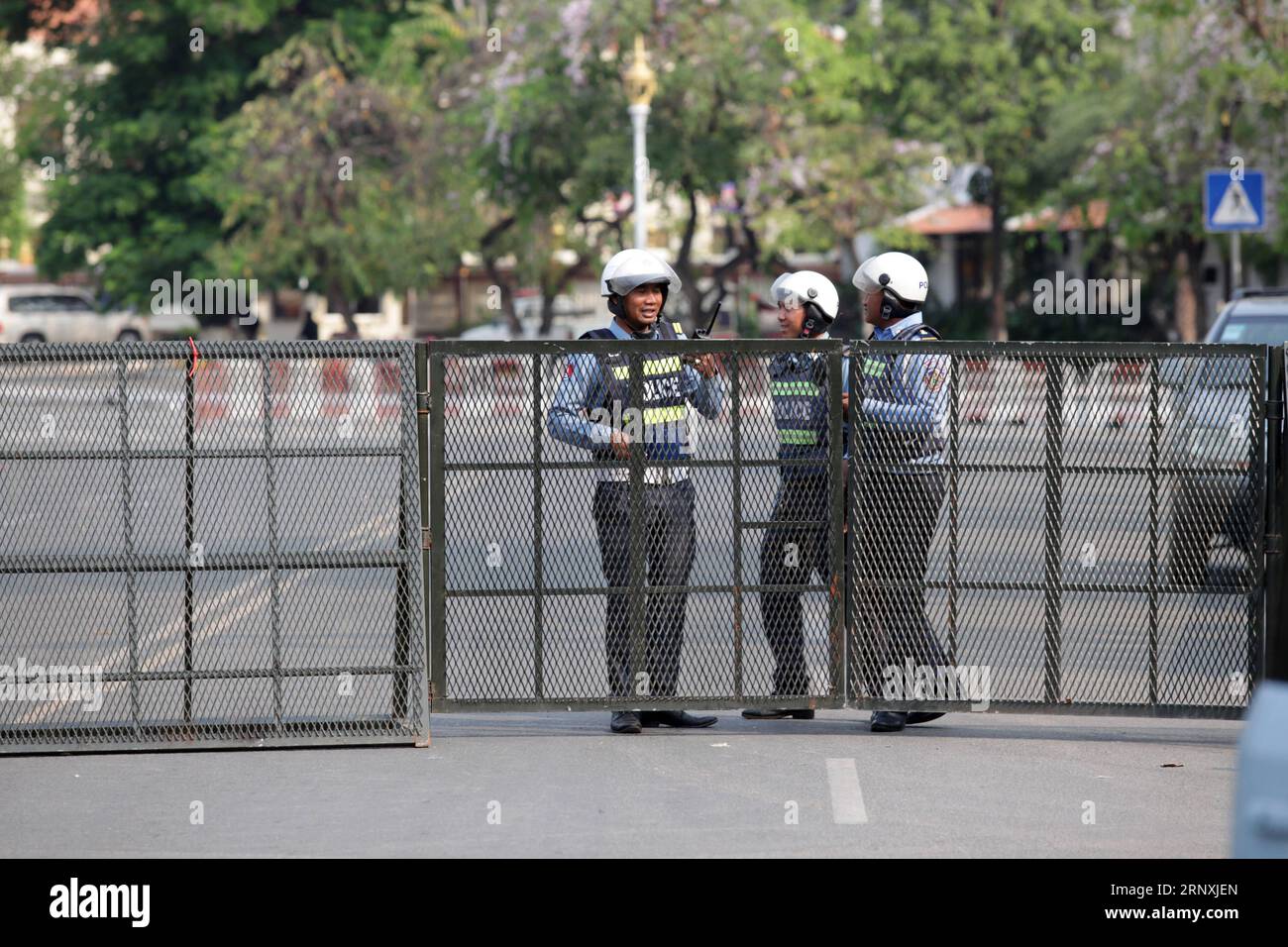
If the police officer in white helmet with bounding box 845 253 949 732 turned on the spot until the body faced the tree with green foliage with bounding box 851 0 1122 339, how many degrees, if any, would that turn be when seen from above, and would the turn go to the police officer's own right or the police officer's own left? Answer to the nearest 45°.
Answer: approximately 90° to the police officer's own right

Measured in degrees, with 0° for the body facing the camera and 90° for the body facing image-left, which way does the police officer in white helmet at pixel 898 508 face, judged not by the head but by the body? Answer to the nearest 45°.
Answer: approximately 90°

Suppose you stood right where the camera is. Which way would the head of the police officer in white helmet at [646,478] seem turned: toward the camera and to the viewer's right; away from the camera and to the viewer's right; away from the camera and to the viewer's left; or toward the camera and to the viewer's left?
toward the camera and to the viewer's right

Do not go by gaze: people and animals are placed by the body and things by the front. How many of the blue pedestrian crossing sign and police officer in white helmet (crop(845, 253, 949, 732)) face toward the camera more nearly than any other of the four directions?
1

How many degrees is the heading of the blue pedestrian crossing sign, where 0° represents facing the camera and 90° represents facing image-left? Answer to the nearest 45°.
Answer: approximately 0°

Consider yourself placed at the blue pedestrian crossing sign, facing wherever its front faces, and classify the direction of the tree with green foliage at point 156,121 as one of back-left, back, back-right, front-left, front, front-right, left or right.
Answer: back-right

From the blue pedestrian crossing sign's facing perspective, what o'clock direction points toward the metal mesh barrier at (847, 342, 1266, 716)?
The metal mesh barrier is roughly at 12 o'clock from the blue pedestrian crossing sign.

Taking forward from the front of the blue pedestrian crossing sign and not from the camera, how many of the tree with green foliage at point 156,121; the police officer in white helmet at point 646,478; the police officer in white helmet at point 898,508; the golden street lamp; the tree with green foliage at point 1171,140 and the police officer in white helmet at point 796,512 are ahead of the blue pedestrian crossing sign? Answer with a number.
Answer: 3

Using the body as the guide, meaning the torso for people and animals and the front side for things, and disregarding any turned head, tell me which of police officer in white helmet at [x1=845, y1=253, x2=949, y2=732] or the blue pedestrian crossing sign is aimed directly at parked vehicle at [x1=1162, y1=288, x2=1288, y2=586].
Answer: the blue pedestrian crossing sign
